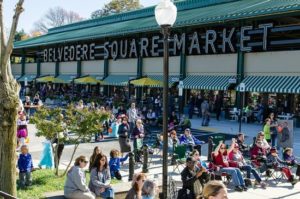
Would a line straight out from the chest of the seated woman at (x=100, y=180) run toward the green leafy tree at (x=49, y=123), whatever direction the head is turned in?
no

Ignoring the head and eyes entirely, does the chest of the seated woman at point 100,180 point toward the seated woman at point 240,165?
no

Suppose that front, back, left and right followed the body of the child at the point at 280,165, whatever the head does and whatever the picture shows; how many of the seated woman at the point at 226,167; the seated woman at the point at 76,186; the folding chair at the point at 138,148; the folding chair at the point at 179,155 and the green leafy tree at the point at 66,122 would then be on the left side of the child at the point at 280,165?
0

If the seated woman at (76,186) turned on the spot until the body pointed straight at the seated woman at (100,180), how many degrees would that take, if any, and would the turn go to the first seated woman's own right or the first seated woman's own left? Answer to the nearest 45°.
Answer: approximately 45° to the first seated woman's own left

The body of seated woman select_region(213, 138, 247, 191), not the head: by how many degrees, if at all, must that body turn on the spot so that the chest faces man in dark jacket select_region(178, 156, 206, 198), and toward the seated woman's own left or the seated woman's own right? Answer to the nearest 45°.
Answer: approximately 45° to the seated woman's own right

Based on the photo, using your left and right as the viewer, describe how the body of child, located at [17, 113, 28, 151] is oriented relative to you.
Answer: facing the viewer

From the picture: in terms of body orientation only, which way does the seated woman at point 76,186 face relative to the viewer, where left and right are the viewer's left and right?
facing to the right of the viewer

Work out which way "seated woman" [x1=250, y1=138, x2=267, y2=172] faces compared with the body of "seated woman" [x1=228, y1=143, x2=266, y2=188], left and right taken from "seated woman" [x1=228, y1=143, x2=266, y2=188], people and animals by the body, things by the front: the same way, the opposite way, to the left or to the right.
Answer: the same way

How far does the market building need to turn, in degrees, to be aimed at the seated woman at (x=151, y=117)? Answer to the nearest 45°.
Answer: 0° — it already faces them
